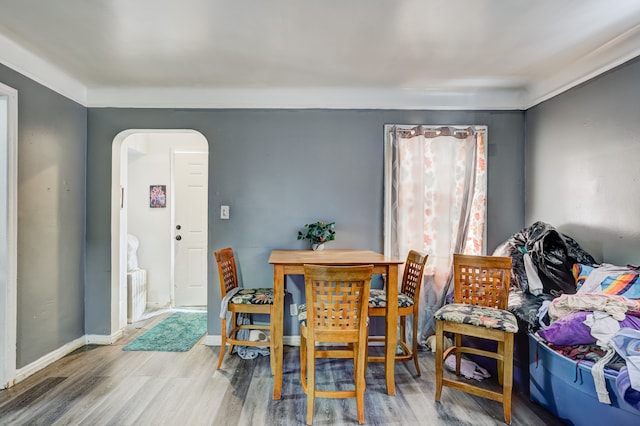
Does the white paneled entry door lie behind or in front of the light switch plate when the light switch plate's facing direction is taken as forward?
behind

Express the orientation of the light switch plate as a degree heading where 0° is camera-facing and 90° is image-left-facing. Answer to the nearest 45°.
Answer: approximately 0°

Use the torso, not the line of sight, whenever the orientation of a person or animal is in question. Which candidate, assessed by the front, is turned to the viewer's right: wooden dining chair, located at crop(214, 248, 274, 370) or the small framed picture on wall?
the wooden dining chair

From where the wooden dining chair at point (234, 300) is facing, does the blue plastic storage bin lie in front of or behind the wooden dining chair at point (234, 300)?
in front

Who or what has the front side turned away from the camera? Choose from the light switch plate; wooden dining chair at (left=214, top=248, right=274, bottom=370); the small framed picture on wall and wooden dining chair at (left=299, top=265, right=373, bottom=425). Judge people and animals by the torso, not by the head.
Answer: wooden dining chair at (left=299, top=265, right=373, bottom=425)

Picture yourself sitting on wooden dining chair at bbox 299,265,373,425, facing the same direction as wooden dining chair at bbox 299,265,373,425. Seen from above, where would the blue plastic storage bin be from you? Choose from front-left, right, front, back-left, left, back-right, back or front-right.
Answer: right

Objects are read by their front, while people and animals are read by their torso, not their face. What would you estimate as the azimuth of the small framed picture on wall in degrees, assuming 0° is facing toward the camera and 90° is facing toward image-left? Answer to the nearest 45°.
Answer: approximately 0°

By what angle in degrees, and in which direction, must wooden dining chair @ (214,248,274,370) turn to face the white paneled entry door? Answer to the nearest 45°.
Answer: approximately 90° to its left

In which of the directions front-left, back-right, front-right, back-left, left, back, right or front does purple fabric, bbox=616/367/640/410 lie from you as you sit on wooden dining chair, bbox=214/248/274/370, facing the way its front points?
front-right

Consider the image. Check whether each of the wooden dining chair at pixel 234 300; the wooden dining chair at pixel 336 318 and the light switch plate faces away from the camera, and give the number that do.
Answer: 1

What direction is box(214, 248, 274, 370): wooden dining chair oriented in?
to the viewer's right

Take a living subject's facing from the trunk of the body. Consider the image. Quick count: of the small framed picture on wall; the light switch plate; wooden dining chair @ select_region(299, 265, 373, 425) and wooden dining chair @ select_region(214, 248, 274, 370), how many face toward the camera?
2

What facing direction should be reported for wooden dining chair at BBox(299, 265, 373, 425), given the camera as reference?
facing away from the viewer

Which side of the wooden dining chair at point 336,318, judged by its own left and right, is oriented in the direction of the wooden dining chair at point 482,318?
right

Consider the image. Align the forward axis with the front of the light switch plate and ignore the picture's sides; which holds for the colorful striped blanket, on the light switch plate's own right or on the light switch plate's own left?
on the light switch plate's own left

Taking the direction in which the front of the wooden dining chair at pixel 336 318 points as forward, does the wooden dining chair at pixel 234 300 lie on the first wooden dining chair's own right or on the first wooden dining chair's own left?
on the first wooden dining chair's own left
